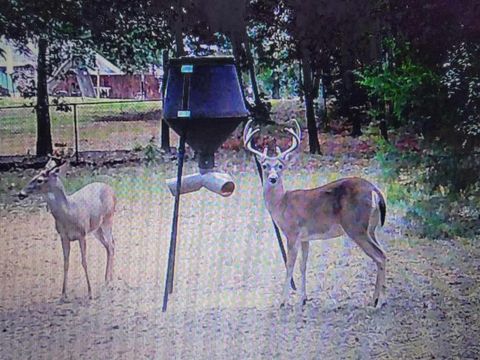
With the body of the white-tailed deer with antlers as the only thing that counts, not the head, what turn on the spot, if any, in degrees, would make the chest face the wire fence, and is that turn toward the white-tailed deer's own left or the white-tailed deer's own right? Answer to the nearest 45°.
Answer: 0° — it already faces it

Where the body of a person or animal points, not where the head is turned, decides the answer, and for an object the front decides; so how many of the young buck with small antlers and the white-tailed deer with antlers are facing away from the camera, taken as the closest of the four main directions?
0

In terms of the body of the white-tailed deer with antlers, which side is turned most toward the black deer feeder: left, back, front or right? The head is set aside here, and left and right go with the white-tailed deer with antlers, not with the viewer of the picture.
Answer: front

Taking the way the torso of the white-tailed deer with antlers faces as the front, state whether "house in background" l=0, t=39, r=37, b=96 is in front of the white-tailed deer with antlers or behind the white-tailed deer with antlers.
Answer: in front

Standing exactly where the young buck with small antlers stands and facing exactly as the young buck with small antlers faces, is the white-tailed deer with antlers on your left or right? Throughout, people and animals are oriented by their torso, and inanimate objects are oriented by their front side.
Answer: on your left

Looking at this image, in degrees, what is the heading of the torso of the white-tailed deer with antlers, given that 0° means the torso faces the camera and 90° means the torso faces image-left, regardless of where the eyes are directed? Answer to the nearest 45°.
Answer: approximately 90°

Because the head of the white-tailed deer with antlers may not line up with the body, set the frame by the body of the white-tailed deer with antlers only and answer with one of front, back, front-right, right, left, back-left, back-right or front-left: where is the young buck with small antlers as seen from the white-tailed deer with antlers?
front
